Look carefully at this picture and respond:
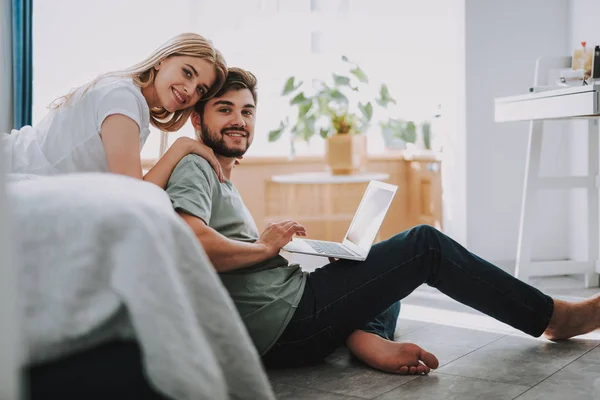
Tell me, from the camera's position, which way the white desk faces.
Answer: facing to the left of the viewer

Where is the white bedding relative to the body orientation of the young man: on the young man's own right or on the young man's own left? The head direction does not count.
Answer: on the young man's own right

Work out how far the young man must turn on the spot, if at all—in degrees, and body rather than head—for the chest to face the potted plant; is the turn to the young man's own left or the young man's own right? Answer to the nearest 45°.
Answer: approximately 90° to the young man's own left

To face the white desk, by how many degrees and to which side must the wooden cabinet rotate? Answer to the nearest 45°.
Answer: approximately 45° to its left

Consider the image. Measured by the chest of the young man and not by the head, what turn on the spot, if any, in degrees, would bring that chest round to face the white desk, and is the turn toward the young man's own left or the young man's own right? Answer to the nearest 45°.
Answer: approximately 45° to the young man's own left

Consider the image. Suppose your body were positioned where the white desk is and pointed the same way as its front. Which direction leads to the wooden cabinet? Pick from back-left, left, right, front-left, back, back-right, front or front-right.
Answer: front-right

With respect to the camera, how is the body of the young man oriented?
to the viewer's right

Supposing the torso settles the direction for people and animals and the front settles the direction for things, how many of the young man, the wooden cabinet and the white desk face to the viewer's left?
1

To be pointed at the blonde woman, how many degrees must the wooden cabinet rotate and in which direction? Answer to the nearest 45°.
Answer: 0° — it already faces them

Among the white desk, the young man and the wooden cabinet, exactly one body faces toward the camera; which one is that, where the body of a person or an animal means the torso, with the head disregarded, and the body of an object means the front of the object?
the wooden cabinet

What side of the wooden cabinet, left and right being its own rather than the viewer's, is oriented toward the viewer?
front

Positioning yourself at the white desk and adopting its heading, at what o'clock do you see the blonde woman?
The blonde woman is roughly at 10 o'clock from the white desk.

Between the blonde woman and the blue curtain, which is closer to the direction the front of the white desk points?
the blue curtain
